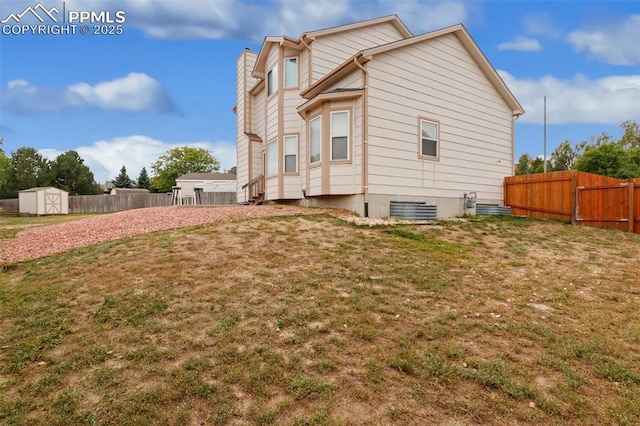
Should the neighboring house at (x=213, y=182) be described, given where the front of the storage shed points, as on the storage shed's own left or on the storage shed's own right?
on the storage shed's own left

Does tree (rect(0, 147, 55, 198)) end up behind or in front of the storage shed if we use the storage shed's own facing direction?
behind

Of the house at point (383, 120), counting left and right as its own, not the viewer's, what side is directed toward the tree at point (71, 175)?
left

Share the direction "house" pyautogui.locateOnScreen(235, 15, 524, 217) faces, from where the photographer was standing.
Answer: facing away from the viewer and to the right of the viewer

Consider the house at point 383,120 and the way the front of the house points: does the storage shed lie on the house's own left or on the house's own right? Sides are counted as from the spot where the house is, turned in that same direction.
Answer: on the house's own left

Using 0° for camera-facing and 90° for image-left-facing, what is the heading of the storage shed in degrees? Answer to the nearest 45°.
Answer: approximately 315°

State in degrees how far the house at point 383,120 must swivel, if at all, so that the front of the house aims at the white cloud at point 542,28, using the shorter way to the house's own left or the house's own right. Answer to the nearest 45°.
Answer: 0° — it already faces it
